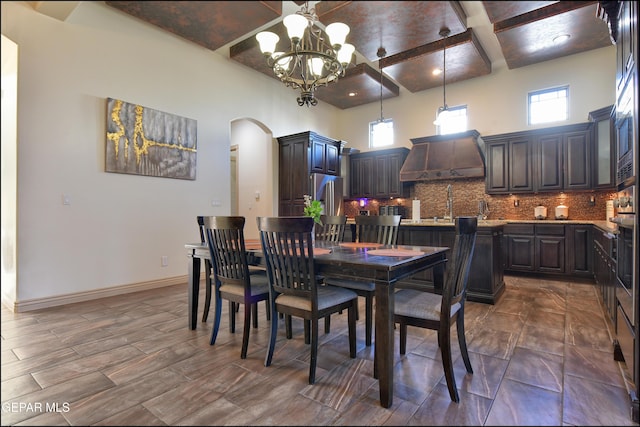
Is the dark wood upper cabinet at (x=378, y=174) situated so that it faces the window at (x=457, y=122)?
no

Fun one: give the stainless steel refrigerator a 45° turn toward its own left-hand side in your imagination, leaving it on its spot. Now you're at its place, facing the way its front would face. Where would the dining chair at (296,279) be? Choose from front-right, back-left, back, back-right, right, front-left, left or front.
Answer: right

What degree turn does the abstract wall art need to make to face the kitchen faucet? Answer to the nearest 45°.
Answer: approximately 45° to its left

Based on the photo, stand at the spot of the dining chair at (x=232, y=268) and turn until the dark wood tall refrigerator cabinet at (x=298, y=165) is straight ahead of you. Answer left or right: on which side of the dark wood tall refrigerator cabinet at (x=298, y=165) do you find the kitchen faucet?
right

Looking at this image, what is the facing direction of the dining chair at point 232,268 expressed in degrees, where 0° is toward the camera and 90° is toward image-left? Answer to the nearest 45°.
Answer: approximately 225°

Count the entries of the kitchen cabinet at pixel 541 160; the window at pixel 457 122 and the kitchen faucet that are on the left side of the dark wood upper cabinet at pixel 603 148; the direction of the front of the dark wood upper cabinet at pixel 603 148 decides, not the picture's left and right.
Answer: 0

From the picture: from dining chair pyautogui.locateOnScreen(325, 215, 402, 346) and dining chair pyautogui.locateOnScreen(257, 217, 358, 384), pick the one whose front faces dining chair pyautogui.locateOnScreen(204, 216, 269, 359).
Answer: dining chair pyautogui.locateOnScreen(325, 215, 402, 346)

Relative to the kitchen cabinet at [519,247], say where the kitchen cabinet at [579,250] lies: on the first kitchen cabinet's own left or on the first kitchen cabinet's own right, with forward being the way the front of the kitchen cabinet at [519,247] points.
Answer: on the first kitchen cabinet's own left

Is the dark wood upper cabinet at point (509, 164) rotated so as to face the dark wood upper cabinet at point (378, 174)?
no

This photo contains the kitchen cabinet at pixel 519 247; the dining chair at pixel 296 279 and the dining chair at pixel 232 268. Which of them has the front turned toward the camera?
the kitchen cabinet

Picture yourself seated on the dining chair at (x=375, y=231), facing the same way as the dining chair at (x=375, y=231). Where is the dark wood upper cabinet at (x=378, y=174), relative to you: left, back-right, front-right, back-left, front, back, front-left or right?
back-right

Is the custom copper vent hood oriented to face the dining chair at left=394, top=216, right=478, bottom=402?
yes

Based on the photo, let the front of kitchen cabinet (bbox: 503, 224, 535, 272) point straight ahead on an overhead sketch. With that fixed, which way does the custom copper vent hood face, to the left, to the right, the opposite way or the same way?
the same way

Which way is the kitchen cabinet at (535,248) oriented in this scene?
toward the camera

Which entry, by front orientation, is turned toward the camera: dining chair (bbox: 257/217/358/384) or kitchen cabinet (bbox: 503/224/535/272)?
the kitchen cabinet

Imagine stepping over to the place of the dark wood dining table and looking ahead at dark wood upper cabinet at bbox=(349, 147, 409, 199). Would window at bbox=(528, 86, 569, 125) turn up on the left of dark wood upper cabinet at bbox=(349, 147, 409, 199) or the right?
right
